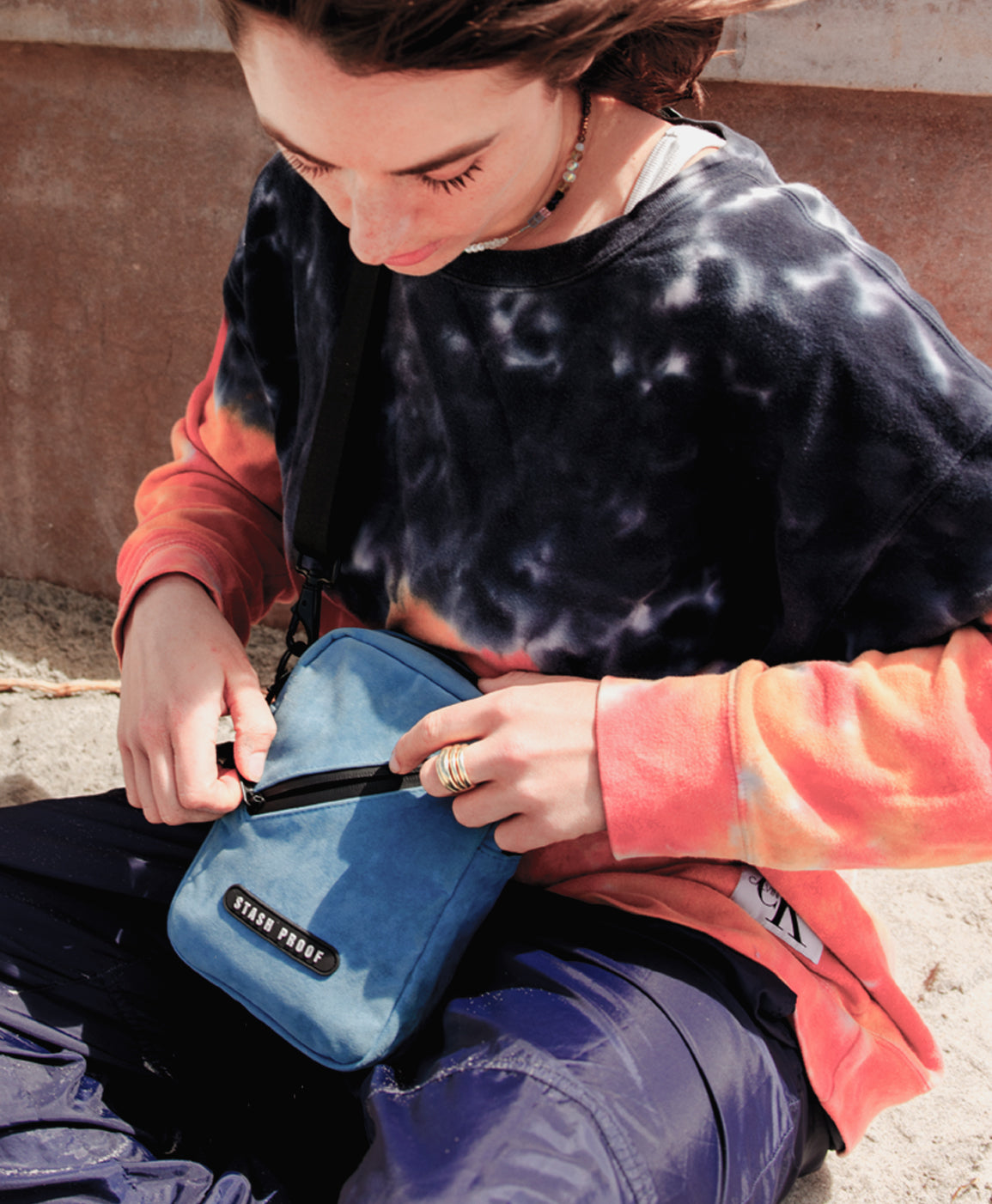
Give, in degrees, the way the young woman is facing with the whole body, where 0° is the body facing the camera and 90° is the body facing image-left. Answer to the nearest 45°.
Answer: approximately 45°

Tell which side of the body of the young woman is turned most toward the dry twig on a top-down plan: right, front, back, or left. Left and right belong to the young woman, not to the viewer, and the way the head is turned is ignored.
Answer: right
